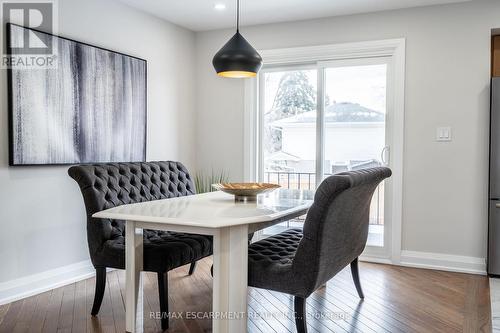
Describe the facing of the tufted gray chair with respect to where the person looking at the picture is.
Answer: facing away from the viewer and to the left of the viewer

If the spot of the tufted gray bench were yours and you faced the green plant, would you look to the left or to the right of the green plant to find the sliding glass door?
right

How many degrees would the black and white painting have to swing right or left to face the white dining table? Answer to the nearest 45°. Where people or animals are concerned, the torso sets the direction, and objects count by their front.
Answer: approximately 45° to its right

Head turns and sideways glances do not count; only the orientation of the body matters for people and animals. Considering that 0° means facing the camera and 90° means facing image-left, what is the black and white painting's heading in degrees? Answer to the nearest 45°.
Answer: approximately 315°
